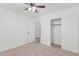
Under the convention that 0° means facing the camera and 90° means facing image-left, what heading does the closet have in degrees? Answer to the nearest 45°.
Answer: approximately 45°
